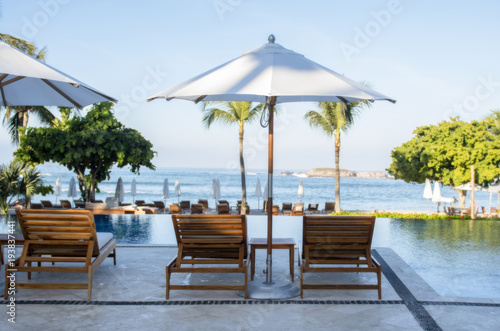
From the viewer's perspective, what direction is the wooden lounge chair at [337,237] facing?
away from the camera

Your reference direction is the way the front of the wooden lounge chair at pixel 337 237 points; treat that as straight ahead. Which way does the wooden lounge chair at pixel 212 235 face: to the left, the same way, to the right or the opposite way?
the same way

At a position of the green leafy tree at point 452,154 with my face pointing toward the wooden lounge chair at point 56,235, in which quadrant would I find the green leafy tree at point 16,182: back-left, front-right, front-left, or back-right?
front-right

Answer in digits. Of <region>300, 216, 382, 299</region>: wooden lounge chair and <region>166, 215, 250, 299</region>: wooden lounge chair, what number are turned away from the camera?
2

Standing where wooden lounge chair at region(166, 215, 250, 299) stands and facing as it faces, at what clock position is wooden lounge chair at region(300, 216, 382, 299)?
wooden lounge chair at region(300, 216, 382, 299) is roughly at 3 o'clock from wooden lounge chair at region(166, 215, 250, 299).

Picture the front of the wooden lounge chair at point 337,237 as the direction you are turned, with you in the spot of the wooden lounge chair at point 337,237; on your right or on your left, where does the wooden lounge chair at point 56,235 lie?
on your left

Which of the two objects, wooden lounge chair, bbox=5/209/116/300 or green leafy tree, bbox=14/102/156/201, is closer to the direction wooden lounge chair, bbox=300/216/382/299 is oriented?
the green leafy tree

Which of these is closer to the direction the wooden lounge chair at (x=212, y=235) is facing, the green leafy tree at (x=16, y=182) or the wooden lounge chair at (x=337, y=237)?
the green leafy tree

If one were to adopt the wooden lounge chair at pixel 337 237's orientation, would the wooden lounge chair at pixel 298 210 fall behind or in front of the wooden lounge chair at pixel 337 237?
in front
